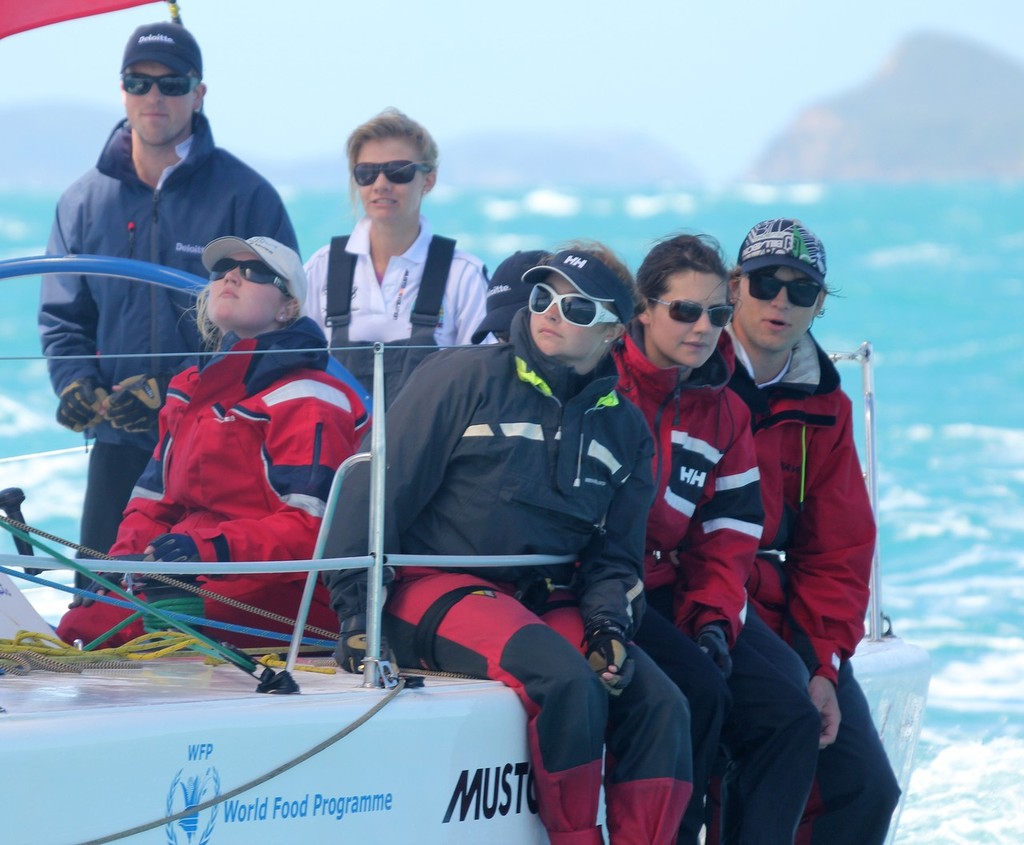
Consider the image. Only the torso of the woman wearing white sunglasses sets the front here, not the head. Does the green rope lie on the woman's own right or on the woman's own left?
on the woman's own right

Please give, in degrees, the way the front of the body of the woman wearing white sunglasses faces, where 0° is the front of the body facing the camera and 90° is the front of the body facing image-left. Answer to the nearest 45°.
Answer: approximately 315°

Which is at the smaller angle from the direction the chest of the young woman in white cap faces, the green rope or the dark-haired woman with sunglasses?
the green rope

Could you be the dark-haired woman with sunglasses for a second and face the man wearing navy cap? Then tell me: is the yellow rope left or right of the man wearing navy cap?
left

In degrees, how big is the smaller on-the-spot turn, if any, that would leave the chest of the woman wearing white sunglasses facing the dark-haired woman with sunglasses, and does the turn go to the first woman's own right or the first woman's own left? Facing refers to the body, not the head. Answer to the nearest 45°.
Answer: approximately 90° to the first woman's own left

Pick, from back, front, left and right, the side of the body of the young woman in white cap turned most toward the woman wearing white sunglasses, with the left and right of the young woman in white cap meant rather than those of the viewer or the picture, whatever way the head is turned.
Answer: left

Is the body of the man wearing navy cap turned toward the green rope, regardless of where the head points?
yes

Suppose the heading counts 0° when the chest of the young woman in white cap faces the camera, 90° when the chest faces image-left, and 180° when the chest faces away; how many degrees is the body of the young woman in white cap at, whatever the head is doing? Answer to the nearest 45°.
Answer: approximately 45°

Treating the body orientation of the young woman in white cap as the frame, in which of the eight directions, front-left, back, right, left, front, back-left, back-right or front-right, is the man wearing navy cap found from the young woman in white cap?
back-right

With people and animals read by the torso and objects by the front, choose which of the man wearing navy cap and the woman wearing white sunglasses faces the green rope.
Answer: the man wearing navy cap
